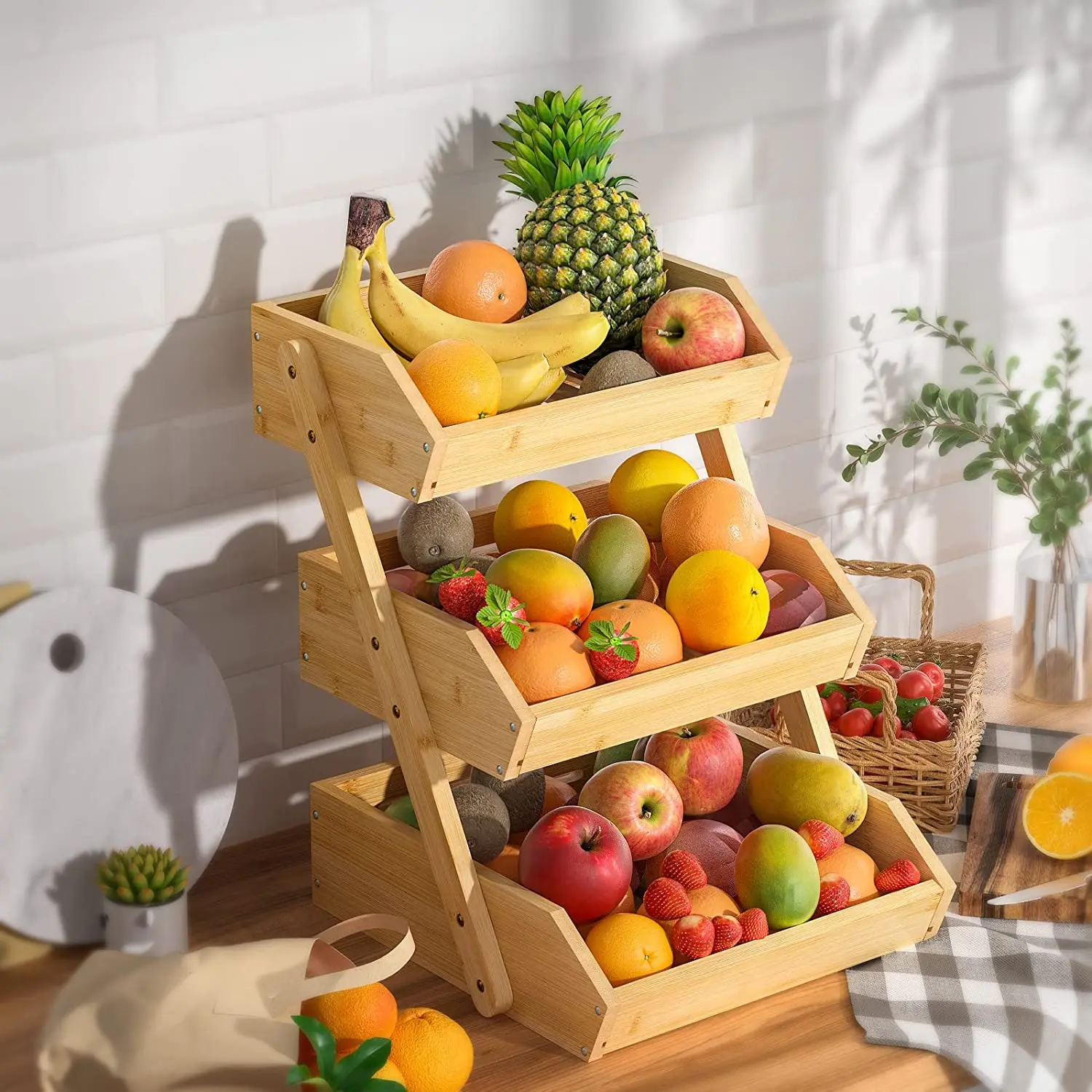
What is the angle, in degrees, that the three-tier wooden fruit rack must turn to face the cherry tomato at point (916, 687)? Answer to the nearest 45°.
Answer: approximately 90° to its left

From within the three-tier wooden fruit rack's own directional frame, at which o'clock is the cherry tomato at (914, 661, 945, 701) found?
The cherry tomato is roughly at 9 o'clock from the three-tier wooden fruit rack.

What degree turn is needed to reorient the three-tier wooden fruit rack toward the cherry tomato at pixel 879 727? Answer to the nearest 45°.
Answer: approximately 90° to its left

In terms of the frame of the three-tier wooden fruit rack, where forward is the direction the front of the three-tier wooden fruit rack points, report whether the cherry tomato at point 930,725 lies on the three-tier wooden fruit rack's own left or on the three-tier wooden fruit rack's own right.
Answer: on the three-tier wooden fruit rack's own left

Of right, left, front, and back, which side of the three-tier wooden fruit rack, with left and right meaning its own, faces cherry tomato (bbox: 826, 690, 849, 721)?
left

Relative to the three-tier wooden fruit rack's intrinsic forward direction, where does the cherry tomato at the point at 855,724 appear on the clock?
The cherry tomato is roughly at 9 o'clock from the three-tier wooden fruit rack.

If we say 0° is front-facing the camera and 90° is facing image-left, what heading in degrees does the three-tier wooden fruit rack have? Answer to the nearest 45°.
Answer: approximately 315°

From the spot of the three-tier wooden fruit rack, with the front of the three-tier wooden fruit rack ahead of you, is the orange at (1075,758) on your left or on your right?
on your left

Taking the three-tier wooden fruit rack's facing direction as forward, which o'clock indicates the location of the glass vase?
The glass vase is roughly at 9 o'clock from the three-tier wooden fruit rack.
